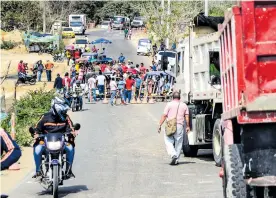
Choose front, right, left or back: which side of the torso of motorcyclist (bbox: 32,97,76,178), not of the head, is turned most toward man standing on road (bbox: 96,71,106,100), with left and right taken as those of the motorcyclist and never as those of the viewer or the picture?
back

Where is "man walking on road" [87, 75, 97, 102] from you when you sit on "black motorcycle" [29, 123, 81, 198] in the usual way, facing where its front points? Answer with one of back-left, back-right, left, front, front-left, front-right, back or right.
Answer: back

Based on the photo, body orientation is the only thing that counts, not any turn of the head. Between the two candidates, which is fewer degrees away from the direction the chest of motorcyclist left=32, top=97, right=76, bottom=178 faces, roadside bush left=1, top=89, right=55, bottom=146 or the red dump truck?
the red dump truck

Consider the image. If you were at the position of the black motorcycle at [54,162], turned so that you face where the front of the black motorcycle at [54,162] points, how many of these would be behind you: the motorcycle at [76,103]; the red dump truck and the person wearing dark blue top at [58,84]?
2

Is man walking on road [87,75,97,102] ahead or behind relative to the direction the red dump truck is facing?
ahead

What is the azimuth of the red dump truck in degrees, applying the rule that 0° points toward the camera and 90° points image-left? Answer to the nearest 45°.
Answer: approximately 180°

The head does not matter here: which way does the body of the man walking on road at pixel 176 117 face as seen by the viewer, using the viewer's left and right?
facing away from the viewer

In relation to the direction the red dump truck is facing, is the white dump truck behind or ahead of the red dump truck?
ahead
